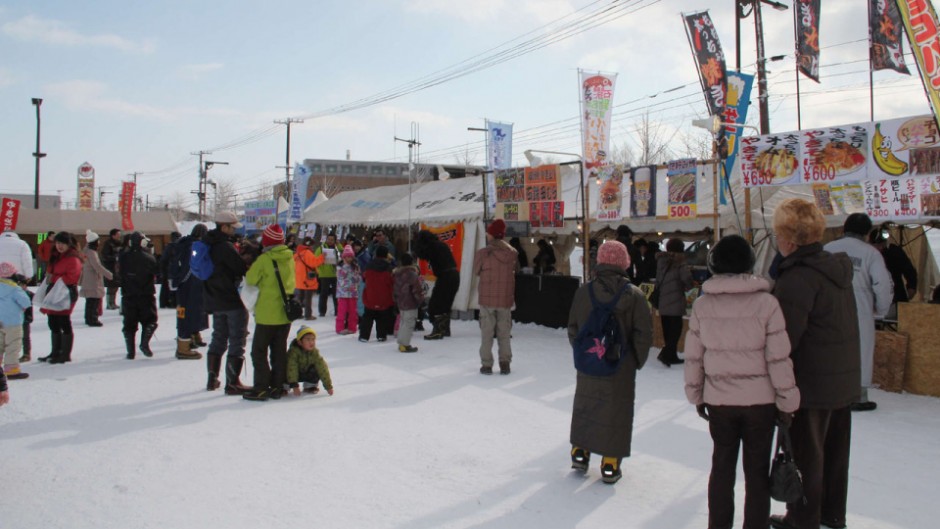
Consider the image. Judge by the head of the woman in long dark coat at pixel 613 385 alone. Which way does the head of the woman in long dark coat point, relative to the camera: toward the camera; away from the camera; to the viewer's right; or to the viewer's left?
away from the camera

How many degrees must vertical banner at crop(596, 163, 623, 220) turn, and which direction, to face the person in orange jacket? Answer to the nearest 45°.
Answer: approximately 90° to its right

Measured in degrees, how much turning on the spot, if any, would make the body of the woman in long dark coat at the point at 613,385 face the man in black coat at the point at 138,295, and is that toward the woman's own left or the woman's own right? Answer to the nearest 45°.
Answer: approximately 45° to the woman's own left

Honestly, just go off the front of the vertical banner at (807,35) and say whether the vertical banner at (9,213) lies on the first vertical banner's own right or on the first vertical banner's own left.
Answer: on the first vertical banner's own right

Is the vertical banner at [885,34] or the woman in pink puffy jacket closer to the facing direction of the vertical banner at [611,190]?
the woman in pink puffy jacket

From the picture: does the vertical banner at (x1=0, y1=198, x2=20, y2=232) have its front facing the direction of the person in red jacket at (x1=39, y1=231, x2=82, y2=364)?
yes

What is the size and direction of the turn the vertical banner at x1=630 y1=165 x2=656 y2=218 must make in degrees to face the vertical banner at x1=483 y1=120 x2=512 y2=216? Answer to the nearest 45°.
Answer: approximately 135° to its right

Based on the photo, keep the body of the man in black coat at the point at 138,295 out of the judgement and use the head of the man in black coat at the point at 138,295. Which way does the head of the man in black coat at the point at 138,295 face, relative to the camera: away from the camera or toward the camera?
away from the camera

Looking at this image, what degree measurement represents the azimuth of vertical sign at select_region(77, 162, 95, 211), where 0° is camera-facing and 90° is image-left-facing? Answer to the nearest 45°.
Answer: approximately 0°

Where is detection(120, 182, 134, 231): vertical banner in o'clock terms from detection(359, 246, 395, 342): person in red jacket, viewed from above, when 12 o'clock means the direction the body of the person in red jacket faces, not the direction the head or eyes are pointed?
The vertical banner is roughly at 11 o'clock from the person in red jacket.

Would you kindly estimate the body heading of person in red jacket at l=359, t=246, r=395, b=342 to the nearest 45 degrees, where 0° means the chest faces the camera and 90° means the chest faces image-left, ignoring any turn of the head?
approximately 180°

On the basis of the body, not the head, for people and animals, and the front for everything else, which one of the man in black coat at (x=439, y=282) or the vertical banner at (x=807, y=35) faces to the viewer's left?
the man in black coat

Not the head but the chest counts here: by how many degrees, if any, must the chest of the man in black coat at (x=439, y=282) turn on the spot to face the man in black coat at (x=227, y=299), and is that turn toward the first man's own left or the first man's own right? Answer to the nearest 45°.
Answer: approximately 45° to the first man's own left
